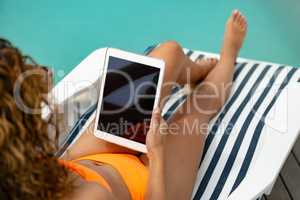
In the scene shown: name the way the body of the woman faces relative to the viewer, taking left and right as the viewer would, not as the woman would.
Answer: facing away from the viewer and to the right of the viewer

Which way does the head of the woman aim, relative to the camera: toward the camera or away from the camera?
away from the camera
